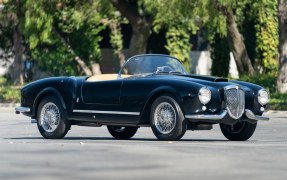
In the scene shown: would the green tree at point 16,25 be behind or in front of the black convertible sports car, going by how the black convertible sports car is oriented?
behind

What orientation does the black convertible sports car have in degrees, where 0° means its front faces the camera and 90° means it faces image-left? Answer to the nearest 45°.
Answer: approximately 315°

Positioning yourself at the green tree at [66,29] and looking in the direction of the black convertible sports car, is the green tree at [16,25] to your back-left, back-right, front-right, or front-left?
back-right

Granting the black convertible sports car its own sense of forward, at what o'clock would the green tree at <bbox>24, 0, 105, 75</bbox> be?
The green tree is roughly at 7 o'clock from the black convertible sports car.
